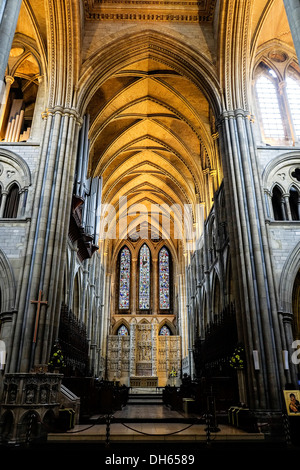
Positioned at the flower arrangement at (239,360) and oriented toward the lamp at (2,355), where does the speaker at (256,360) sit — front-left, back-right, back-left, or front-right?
back-left

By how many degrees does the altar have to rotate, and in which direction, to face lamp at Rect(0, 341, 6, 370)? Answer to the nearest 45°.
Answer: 0° — it already faces it

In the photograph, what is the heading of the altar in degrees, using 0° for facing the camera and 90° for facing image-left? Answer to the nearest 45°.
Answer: approximately 0°
